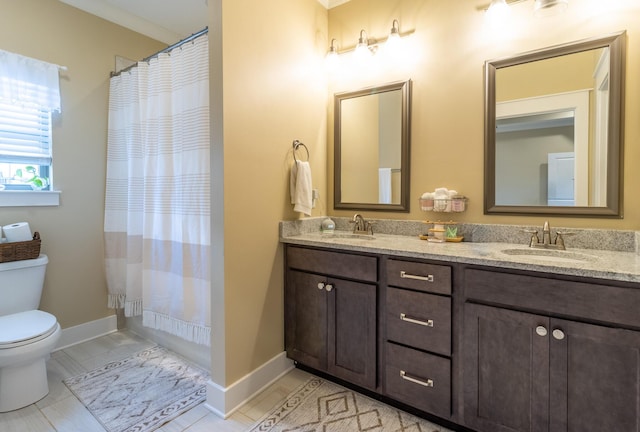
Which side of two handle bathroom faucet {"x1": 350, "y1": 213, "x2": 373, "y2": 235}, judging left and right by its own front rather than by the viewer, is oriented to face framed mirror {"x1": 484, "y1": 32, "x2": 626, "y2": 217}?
left

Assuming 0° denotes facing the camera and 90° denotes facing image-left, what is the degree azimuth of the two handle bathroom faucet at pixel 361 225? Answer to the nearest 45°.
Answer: approximately 45°

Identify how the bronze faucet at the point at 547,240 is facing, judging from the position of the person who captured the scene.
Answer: facing the viewer

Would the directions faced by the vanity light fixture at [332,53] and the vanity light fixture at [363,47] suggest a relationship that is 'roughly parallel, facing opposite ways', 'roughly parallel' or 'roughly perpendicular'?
roughly parallel

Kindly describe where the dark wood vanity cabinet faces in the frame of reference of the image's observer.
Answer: facing the viewer and to the left of the viewer

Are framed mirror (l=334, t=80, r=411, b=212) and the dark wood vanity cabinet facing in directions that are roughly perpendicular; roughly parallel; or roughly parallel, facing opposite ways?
roughly parallel

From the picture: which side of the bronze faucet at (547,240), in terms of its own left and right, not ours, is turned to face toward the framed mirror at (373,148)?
right

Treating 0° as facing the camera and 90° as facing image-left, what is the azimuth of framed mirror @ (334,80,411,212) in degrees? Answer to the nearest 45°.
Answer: approximately 45°

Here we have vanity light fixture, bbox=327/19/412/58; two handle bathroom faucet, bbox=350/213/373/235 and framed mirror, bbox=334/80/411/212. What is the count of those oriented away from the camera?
0

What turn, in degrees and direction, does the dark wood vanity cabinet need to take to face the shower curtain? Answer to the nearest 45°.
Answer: approximately 45° to its right
